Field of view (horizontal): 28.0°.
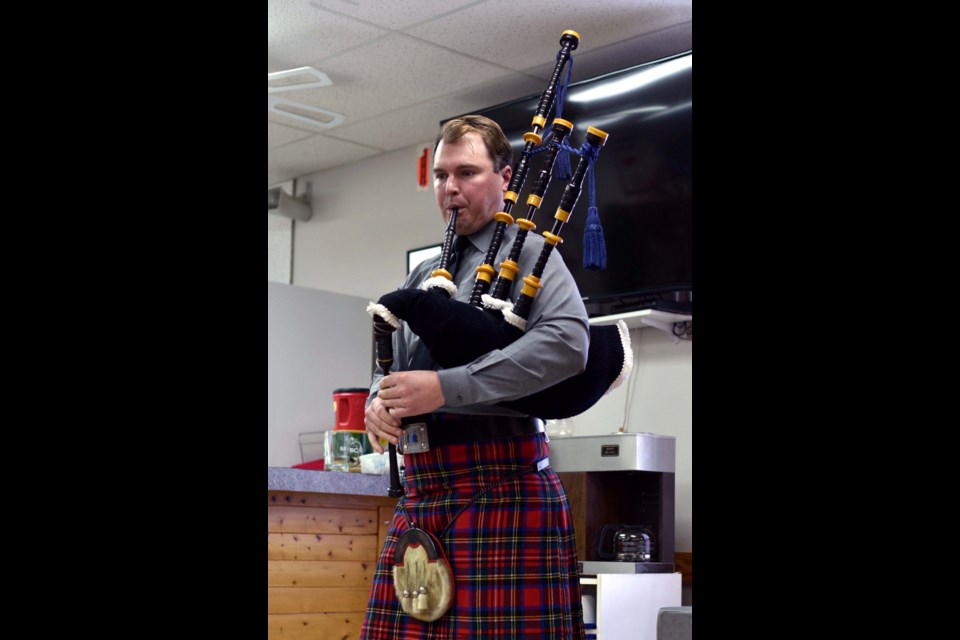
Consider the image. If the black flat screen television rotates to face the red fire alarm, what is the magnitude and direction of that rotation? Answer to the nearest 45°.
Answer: approximately 90° to its right

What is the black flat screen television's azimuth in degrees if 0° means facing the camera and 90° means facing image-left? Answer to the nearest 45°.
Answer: approximately 45°

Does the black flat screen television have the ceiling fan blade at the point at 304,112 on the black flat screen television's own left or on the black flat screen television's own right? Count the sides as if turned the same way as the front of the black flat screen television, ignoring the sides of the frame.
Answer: on the black flat screen television's own right

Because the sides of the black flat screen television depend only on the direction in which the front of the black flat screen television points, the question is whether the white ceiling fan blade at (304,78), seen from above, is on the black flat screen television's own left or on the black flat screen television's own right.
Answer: on the black flat screen television's own right
